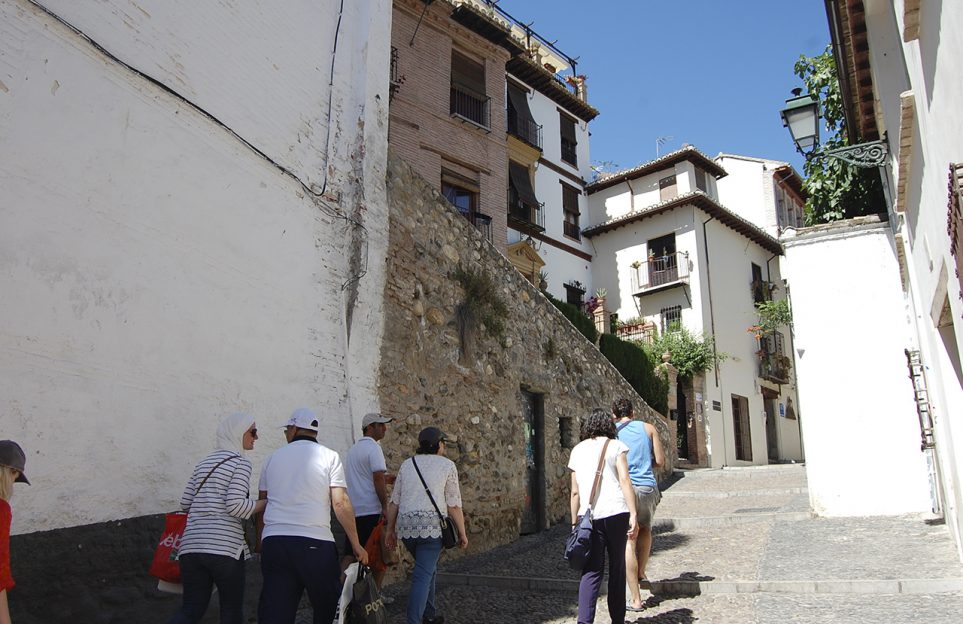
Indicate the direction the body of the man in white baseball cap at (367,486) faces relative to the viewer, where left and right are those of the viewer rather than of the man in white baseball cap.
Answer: facing away from the viewer and to the right of the viewer

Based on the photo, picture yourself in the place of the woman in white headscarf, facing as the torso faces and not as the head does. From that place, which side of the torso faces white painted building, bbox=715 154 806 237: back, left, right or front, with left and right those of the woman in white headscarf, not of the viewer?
front

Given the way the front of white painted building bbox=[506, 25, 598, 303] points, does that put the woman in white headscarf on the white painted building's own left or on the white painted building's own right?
on the white painted building's own right

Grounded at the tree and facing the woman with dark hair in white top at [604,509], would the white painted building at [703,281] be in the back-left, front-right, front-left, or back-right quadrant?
back-right

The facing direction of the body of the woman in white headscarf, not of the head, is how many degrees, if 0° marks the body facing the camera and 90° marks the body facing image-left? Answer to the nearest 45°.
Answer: approximately 225°

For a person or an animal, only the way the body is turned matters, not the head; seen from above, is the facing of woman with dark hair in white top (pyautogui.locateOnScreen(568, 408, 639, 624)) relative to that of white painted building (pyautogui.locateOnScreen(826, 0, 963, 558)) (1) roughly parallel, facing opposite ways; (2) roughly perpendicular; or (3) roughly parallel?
roughly perpendicular

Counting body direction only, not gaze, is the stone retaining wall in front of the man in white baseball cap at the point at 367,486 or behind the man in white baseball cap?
in front

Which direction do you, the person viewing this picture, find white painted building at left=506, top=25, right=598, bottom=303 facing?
facing the viewer and to the right of the viewer

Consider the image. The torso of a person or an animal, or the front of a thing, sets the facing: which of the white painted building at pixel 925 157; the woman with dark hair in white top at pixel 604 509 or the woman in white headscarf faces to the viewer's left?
the white painted building

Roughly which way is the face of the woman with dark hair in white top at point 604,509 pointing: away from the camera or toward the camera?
away from the camera

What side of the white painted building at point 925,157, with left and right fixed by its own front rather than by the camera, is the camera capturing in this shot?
left

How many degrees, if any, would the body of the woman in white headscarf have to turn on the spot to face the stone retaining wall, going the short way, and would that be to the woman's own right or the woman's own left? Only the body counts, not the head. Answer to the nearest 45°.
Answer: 0° — they already face it

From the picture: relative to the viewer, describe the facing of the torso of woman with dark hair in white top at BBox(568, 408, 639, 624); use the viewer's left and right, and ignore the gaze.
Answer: facing away from the viewer

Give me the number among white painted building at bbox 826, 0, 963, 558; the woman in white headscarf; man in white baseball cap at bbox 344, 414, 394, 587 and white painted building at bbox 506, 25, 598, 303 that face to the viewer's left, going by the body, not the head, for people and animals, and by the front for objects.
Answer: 1

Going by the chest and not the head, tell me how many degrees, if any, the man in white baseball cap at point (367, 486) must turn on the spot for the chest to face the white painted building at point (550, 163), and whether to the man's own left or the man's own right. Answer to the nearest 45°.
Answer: approximately 45° to the man's own left

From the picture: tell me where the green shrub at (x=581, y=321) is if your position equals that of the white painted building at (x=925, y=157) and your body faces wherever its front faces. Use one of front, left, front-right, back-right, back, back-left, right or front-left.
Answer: front-right

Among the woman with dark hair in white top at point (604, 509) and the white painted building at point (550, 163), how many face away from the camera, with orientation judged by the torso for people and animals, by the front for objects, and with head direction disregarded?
1
